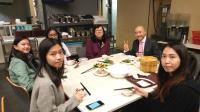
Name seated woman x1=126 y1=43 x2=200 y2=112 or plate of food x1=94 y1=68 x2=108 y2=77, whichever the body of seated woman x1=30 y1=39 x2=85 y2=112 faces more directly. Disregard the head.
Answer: the seated woman

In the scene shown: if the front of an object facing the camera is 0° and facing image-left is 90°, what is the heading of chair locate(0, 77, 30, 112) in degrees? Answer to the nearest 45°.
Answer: approximately 270°

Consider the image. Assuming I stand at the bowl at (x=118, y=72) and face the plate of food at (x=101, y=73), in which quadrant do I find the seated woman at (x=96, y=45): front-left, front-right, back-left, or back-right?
front-right

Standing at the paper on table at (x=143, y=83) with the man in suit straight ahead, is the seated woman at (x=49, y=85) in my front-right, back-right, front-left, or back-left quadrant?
back-left

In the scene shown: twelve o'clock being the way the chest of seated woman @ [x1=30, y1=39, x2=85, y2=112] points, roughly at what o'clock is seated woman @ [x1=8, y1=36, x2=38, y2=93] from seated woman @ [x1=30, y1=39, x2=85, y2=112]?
seated woman @ [x1=8, y1=36, x2=38, y2=93] is roughly at 8 o'clock from seated woman @ [x1=30, y1=39, x2=85, y2=112].

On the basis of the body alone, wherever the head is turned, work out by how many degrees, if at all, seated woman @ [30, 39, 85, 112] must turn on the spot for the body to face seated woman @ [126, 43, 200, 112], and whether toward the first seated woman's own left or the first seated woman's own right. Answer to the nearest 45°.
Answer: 0° — they already face them

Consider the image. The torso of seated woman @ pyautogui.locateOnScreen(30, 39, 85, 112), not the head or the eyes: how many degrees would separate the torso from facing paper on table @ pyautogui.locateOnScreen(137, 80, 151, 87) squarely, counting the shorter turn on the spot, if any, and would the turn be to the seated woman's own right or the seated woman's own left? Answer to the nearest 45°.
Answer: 0° — they already face it

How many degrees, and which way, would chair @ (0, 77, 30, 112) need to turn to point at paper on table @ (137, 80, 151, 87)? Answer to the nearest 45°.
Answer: approximately 45° to its right
